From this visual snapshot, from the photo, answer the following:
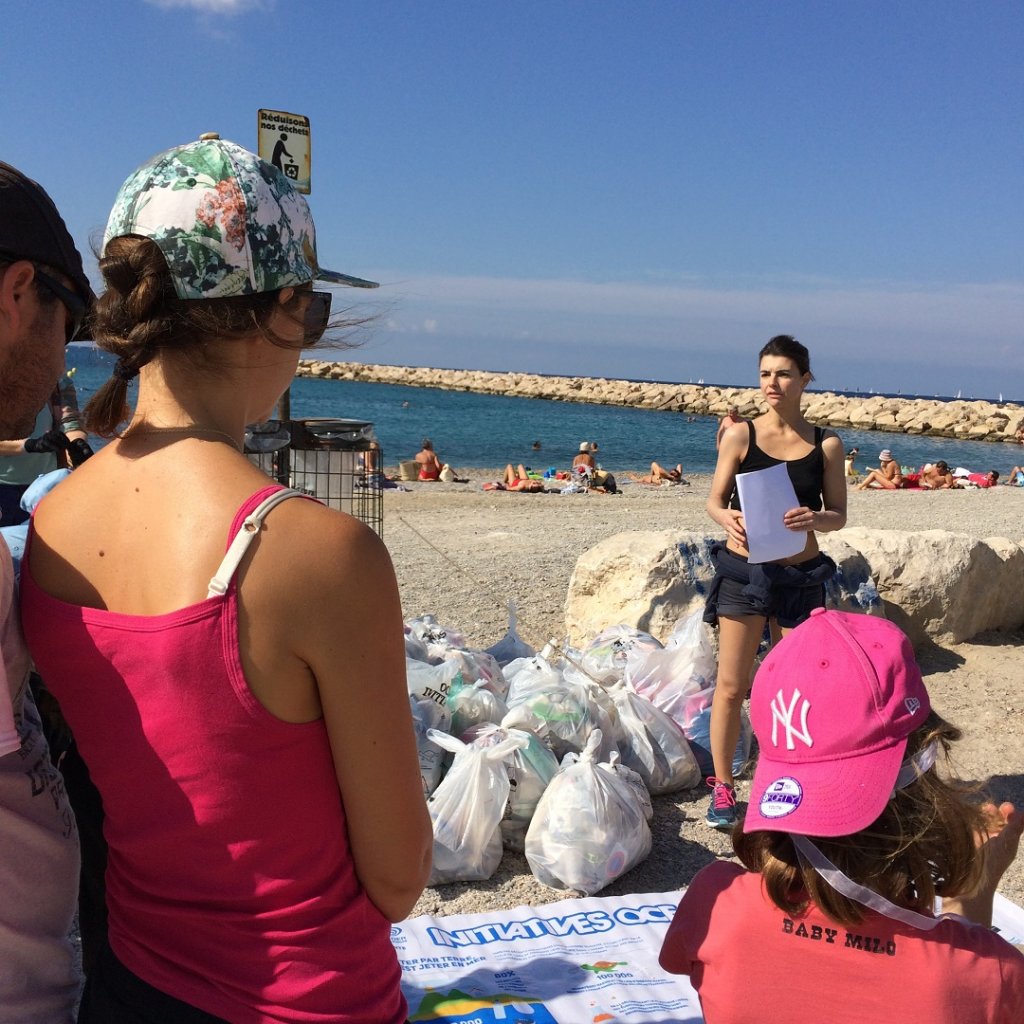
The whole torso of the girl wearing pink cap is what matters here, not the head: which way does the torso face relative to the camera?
away from the camera

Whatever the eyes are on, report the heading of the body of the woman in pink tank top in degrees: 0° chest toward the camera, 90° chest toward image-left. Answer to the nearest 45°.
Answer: approximately 225°

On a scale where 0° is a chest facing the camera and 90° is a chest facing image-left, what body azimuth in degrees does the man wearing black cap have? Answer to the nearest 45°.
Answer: approximately 270°

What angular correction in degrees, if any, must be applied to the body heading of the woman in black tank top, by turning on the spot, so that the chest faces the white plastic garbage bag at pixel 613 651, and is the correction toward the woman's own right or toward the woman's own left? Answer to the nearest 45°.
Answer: approximately 135° to the woman's own right

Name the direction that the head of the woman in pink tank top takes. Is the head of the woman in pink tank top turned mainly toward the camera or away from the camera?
away from the camera

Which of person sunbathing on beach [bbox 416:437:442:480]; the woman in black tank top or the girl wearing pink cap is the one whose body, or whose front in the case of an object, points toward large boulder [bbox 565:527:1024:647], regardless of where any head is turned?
the girl wearing pink cap
